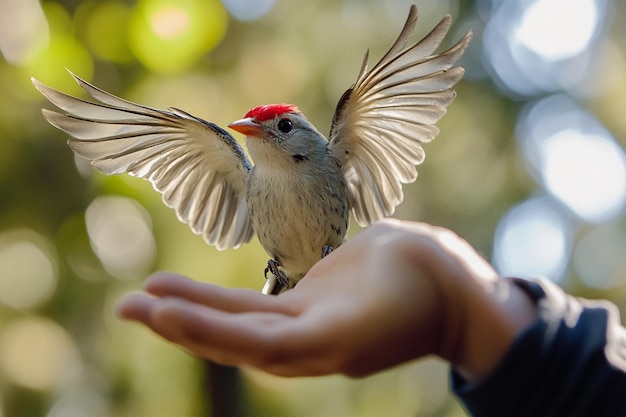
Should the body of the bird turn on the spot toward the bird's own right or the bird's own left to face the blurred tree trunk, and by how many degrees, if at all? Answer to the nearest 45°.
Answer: approximately 135° to the bird's own right

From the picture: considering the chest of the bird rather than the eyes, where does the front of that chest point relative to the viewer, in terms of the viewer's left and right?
facing the viewer and to the left of the viewer
